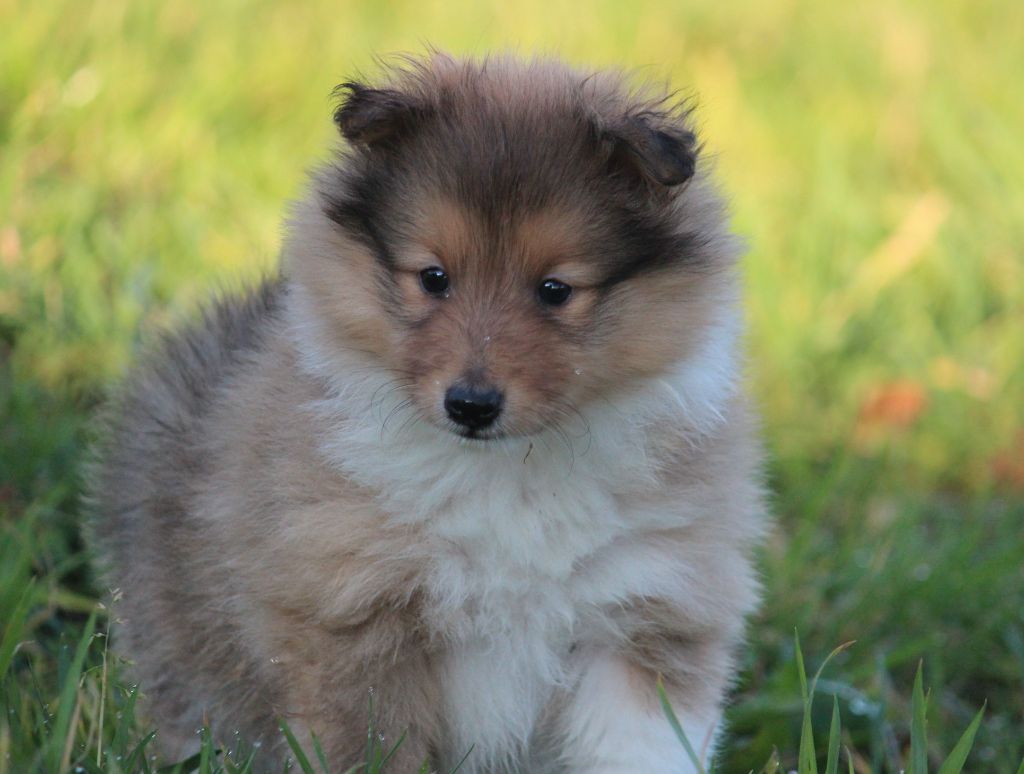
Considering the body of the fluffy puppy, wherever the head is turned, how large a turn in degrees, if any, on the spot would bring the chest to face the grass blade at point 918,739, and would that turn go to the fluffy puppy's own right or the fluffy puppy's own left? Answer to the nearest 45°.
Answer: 0° — it already faces it

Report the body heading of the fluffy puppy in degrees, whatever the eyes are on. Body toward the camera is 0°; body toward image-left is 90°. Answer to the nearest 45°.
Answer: approximately 315°
